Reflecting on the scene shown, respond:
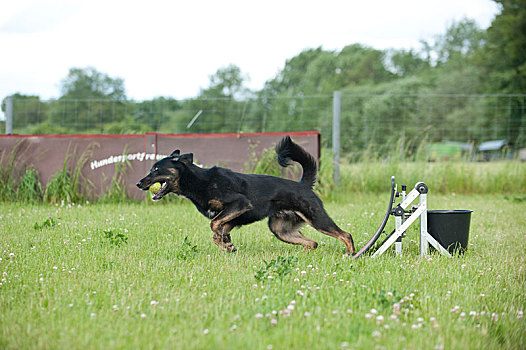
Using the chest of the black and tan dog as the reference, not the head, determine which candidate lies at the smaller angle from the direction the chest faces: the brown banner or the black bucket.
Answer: the brown banner

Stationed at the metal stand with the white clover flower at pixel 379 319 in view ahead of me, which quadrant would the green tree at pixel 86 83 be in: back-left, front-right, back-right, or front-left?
back-right

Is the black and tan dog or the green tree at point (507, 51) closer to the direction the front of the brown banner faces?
the black and tan dog

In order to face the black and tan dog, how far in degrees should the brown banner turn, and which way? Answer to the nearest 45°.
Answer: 0° — it already faces it

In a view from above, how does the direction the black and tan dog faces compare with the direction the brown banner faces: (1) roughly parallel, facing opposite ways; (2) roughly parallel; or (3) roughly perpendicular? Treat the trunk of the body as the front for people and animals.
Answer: roughly perpendicular

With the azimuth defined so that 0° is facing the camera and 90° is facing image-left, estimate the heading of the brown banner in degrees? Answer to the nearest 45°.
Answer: approximately 0°

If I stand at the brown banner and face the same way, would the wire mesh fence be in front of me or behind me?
behind

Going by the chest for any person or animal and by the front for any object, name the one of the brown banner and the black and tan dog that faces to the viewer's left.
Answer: the black and tan dog

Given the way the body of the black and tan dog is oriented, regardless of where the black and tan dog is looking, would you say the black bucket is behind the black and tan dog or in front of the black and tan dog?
behind

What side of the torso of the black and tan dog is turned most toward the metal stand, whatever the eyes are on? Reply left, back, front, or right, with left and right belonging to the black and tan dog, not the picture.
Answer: back

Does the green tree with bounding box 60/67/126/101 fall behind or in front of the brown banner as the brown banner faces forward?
behind

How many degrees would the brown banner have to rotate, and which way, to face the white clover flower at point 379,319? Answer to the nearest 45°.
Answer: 0° — it already faces it

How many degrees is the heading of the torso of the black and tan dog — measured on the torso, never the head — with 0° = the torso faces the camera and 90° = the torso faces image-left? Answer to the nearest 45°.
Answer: approximately 90°
